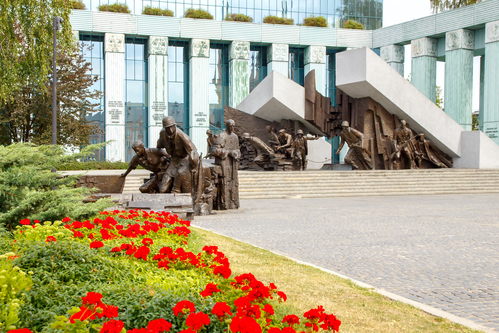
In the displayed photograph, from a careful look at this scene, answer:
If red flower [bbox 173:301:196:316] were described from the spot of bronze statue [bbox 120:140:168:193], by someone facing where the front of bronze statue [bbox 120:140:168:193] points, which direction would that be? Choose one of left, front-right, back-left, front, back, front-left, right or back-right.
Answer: front-left

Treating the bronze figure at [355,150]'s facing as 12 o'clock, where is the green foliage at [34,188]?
The green foliage is roughly at 11 o'clock from the bronze figure.

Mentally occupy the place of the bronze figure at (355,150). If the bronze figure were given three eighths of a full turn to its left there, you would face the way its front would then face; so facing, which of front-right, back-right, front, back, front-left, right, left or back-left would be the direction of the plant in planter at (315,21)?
left

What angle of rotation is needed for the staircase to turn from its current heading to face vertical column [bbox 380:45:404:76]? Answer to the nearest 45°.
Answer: approximately 180°

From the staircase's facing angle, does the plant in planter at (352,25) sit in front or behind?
behind

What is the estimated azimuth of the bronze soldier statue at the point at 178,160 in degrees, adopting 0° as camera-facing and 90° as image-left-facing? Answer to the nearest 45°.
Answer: approximately 45°

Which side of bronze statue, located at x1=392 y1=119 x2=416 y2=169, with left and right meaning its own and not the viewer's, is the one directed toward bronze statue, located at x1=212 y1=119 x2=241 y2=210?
front

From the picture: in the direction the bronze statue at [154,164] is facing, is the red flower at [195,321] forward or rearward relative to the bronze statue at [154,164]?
forward

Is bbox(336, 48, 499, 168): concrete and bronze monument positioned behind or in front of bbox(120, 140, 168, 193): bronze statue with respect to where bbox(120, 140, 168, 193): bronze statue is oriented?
behind

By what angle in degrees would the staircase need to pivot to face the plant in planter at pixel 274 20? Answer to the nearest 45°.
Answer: approximately 180°

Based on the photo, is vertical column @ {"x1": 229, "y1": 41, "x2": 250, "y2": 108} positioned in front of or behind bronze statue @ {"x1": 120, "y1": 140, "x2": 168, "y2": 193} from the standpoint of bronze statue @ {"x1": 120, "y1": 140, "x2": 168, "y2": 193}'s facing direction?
behind

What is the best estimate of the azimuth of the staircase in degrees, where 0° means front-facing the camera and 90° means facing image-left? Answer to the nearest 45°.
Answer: approximately 0°

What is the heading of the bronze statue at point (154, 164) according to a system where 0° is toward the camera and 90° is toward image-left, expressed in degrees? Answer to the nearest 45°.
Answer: approximately 45°
